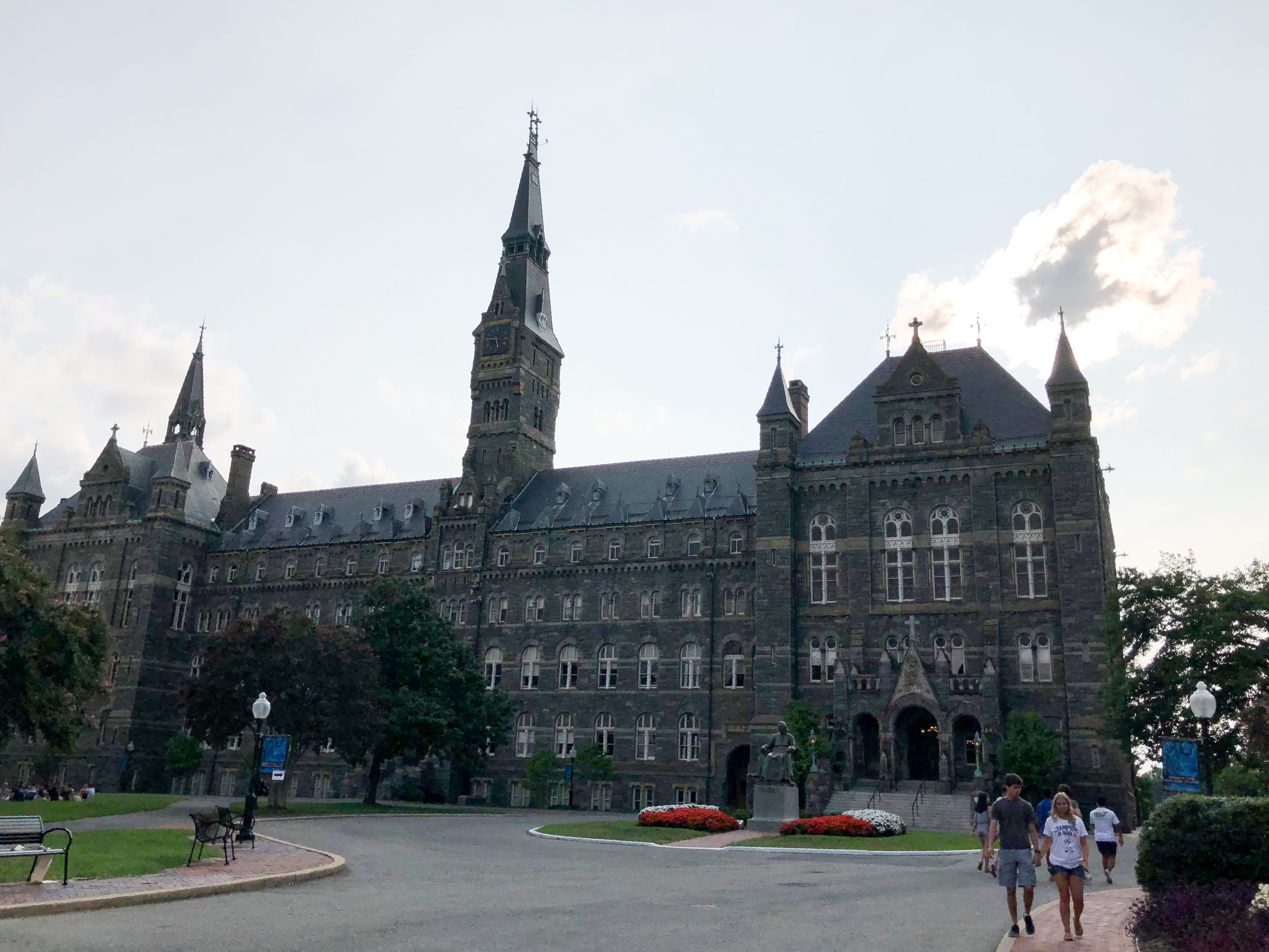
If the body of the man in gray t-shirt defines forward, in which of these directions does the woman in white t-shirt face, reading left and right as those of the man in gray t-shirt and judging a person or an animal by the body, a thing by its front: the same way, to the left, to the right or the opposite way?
the same way

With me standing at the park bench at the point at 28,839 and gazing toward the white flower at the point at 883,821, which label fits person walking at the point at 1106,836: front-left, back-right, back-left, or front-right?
front-right

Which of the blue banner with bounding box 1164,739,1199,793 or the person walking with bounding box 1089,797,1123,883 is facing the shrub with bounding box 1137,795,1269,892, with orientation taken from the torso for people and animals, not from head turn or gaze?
the blue banner

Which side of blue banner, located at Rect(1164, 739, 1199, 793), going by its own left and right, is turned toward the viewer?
front

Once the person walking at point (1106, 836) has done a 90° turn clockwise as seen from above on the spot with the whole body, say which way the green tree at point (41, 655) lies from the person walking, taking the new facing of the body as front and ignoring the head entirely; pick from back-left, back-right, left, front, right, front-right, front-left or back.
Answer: back

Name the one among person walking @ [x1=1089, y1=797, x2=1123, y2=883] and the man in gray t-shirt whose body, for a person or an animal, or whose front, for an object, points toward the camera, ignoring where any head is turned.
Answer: the man in gray t-shirt

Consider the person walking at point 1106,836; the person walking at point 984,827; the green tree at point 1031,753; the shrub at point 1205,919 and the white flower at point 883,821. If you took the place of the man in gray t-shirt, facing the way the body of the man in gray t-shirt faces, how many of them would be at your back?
4

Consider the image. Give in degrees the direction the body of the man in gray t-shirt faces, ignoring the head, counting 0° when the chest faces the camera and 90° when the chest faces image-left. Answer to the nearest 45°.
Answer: approximately 0°

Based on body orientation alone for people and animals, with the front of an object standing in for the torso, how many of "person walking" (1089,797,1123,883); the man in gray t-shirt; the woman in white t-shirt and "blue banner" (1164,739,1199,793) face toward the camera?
3

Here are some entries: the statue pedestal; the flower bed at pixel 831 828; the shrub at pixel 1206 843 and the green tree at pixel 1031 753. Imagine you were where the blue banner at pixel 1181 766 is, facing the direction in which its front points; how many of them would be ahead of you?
1

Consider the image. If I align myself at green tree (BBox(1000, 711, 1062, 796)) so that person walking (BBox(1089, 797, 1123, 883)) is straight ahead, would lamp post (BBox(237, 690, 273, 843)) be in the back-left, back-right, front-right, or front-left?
front-right

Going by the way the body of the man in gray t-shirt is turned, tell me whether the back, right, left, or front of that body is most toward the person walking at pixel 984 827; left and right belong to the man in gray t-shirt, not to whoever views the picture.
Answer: back

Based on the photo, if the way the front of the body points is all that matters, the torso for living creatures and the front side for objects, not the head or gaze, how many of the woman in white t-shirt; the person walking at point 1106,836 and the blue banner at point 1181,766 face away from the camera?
1

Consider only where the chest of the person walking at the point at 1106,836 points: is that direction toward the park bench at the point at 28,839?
no

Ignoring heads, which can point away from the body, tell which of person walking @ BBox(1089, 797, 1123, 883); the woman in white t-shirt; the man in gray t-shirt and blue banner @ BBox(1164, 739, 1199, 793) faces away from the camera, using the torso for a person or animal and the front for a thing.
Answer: the person walking

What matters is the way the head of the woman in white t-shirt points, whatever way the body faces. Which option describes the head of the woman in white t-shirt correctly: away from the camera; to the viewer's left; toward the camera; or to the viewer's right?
toward the camera

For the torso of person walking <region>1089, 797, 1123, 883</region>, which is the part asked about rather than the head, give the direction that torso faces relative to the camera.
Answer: away from the camera

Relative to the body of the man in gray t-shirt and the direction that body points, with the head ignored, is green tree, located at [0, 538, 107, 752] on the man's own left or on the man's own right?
on the man's own right

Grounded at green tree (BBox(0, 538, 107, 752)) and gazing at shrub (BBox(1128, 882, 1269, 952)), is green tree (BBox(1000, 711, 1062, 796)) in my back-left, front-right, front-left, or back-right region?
front-left

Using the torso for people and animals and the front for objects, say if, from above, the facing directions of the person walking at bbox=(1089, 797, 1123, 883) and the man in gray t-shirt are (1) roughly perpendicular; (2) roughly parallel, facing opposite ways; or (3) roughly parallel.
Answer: roughly parallel, facing opposite ways
